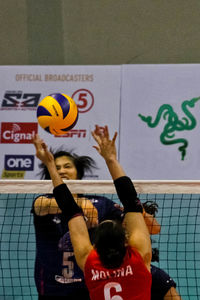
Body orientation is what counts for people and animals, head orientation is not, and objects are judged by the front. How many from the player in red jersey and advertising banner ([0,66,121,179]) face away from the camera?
1

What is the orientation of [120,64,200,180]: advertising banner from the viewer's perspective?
toward the camera

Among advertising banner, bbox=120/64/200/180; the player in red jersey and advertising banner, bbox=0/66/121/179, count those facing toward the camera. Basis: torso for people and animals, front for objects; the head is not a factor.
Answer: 2

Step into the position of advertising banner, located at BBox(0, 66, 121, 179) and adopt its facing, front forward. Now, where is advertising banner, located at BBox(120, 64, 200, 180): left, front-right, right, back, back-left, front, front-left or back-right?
left

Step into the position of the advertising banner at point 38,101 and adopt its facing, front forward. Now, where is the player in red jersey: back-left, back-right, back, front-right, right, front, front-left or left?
front

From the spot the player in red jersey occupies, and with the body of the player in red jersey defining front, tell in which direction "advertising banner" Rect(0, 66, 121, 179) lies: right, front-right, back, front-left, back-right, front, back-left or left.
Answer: front

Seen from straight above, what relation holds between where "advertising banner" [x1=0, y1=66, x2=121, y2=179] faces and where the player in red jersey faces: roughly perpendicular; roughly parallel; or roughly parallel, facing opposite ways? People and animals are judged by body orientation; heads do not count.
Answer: roughly parallel, facing opposite ways

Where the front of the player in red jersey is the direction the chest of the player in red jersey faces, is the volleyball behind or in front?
in front

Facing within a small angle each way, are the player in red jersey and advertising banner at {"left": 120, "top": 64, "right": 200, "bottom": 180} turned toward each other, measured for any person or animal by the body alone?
yes

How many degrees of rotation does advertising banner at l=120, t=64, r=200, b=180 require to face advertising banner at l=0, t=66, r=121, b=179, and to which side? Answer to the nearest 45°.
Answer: approximately 90° to its right

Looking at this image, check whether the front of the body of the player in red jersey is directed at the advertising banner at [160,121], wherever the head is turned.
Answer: yes

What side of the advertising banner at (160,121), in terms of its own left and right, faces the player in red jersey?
front

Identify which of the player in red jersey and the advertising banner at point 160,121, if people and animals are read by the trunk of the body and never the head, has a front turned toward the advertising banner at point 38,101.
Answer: the player in red jersey

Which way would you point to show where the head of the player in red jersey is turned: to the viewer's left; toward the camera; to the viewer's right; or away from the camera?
away from the camera

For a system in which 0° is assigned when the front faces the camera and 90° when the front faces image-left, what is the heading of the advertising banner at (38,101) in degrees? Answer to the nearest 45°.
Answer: approximately 0°

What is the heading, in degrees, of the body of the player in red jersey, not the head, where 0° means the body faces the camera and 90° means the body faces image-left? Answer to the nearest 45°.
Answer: approximately 180°

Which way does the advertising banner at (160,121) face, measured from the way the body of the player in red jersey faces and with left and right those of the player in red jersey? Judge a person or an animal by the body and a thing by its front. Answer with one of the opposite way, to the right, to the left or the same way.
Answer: the opposite way

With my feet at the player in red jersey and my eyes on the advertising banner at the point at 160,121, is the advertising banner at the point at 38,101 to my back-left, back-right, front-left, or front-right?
front-left
